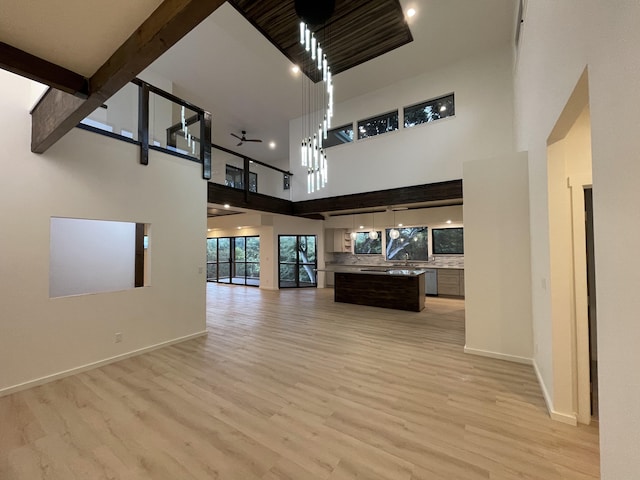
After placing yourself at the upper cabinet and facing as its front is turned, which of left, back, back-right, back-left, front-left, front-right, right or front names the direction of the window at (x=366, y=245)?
left

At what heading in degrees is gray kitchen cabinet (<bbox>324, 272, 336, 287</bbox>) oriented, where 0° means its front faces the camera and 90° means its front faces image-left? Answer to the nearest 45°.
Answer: approximately 0°

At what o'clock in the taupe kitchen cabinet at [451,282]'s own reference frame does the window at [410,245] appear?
The window is roughly at 4 o'clock from the taupe kitchen cabinet.

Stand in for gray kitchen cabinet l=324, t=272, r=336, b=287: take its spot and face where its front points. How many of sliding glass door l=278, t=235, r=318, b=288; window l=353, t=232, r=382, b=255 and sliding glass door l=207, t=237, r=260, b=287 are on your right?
2

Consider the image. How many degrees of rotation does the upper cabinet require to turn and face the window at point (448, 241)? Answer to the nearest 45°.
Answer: approximately 45° to its left

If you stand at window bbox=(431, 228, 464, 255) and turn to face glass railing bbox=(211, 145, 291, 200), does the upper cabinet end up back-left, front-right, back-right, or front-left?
front-right

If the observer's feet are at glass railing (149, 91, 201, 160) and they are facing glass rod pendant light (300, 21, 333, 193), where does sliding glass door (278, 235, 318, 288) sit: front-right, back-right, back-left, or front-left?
front-left

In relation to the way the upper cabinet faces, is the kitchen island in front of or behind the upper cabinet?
in front

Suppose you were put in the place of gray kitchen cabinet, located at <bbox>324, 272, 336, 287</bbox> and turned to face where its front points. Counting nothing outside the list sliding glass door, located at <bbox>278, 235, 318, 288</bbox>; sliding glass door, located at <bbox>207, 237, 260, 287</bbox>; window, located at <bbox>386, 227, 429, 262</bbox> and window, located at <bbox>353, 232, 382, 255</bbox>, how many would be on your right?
2

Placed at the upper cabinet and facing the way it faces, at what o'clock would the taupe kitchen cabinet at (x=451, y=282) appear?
The taupe kitchen cabinet is roughly at 10 o'clock from the upper cabinet.

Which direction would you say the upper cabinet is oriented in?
toward the camera

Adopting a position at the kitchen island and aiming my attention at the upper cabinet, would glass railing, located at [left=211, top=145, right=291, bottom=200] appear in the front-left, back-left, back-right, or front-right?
front-left

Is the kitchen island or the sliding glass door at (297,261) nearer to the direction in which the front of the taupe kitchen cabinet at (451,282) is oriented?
the kitchen island

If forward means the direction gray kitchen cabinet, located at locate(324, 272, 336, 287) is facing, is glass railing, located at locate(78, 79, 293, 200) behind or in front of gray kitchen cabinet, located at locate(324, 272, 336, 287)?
in front
